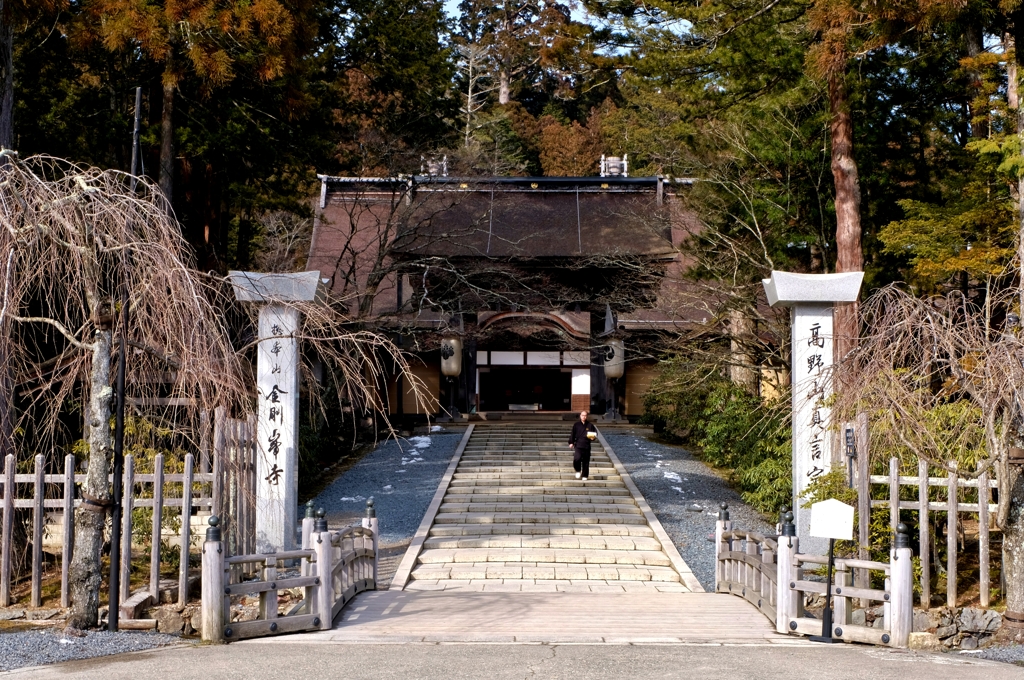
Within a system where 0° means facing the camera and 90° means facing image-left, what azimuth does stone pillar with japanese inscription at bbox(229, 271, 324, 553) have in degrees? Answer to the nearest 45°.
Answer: approximately 0°

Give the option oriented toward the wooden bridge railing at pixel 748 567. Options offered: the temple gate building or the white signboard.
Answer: the temple gate building

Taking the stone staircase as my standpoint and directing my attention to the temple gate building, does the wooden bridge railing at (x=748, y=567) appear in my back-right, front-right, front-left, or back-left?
back-right

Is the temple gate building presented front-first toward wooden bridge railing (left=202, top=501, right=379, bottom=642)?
yes

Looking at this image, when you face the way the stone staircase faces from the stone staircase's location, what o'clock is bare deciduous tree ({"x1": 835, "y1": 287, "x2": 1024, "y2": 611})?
The bare deciduous tree is roughly at 11 o'clock from the stone staircase.

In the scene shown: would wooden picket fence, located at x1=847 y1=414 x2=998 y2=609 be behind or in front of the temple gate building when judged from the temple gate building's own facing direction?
in front

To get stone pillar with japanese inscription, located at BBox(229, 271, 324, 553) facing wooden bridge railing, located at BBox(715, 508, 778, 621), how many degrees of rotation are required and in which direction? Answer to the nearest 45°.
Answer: approximately 45° to its left

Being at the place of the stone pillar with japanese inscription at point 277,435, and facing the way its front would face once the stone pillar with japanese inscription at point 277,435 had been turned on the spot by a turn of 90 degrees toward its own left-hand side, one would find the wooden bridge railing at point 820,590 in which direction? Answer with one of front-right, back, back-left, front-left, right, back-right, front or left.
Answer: front-right

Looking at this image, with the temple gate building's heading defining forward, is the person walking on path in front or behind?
in front

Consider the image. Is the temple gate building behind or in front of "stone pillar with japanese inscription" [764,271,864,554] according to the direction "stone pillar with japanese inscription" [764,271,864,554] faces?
behind

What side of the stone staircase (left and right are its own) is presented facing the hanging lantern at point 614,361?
back

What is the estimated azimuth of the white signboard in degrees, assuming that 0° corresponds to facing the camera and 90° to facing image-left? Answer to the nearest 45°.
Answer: approximately 0°
